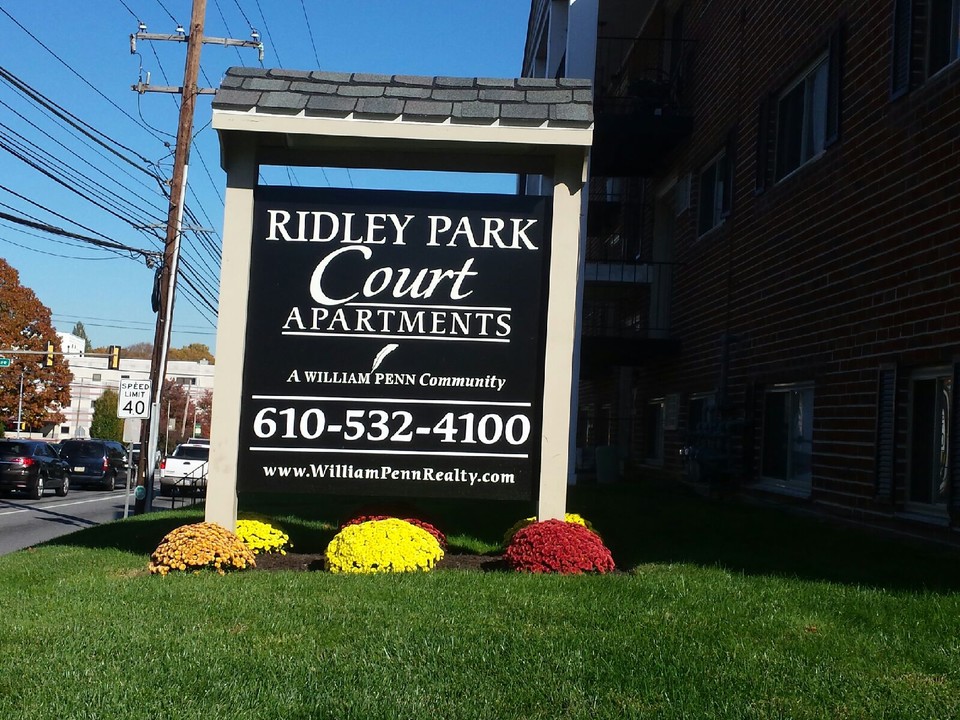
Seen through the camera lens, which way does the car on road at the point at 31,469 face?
facing away from the viewer and to the right of the viewer

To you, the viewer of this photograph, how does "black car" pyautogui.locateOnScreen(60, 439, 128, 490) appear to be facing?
facing away from the viewer and to the right of the viewer

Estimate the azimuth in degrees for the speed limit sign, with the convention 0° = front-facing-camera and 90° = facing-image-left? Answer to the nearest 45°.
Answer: approximately 0°

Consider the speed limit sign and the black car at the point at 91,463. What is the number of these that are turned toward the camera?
1

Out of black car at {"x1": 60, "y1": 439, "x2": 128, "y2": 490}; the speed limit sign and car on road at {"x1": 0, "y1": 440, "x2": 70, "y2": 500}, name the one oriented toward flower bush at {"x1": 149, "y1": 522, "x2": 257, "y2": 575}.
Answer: the speed limit sign

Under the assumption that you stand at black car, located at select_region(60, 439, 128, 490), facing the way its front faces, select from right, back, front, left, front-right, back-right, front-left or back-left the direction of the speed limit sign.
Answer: back-right

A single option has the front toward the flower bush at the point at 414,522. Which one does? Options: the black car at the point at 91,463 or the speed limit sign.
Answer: the speed limit sign

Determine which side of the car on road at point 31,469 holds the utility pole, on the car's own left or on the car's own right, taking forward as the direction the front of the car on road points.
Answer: on the car's own right

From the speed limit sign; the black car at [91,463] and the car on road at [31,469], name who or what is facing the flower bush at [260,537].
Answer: the speed limit sign

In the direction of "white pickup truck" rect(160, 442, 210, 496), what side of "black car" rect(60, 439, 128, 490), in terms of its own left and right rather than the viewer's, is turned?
right
